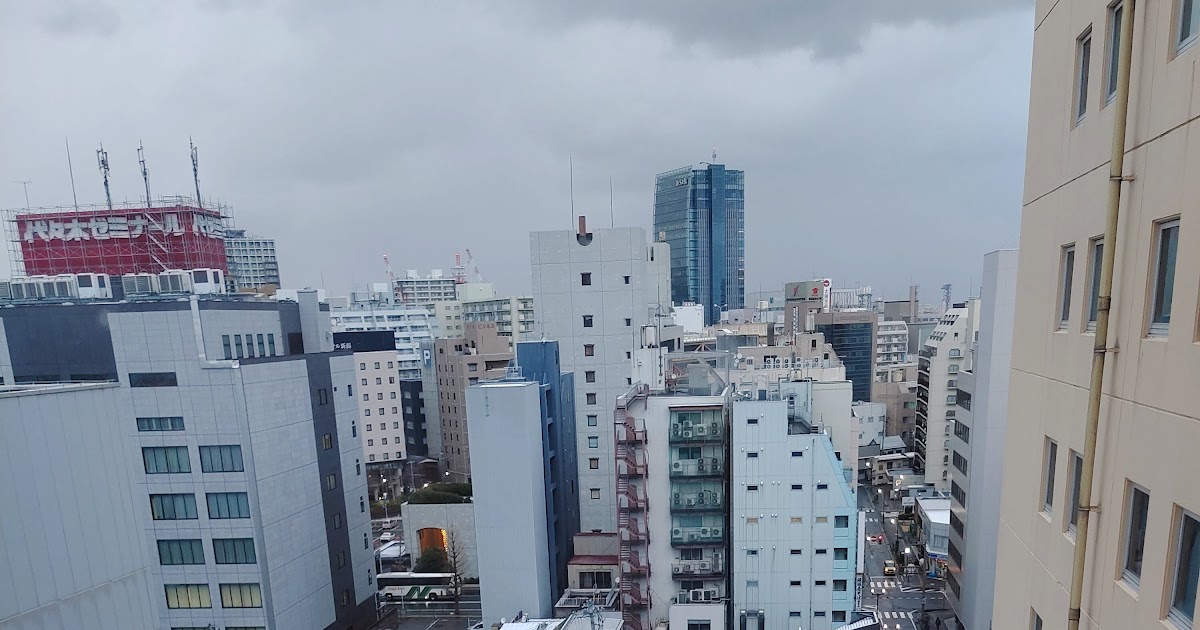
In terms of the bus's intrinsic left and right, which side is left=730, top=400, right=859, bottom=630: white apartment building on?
on its left

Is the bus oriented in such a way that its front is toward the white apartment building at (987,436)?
no

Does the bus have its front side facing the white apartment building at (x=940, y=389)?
no
